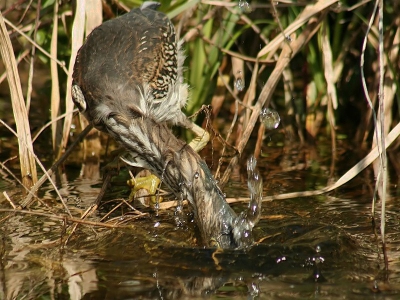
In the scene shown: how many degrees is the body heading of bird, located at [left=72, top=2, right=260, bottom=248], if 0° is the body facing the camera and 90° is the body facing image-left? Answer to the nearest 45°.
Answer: approximately 315°

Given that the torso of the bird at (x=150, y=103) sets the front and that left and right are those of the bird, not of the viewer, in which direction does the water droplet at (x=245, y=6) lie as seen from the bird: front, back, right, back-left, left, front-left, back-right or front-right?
left

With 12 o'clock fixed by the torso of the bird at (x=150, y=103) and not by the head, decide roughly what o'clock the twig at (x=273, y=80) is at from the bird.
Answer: The twig is roughly at 10 o'clock from the bird.

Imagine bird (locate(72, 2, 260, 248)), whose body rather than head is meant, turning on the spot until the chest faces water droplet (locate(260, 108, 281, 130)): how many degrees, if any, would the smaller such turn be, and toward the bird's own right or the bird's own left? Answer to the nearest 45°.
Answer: approximately 45° to the bird's own left

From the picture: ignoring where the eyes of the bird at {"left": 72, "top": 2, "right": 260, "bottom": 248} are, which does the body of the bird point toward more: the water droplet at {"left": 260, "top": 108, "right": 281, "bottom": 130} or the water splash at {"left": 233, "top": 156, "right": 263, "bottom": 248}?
the water splash

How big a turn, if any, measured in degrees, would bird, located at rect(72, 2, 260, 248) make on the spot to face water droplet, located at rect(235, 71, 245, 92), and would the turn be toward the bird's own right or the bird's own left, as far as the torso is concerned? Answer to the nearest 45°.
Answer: approximately 90° to the bird's own left
